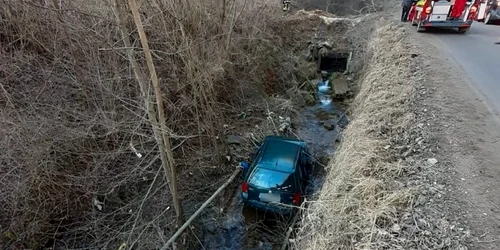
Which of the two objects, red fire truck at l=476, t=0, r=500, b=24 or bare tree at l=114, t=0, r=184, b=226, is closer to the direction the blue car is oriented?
the red fire truck

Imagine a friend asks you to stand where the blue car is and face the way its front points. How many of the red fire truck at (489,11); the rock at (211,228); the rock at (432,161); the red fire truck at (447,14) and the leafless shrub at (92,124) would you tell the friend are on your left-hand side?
2

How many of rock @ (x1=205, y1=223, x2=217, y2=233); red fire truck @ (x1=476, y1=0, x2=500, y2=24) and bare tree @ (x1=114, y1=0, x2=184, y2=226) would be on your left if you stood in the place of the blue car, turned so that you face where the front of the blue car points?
2

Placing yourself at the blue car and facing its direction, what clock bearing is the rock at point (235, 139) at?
The rock is roughly at 11 o'clock from the blue car.

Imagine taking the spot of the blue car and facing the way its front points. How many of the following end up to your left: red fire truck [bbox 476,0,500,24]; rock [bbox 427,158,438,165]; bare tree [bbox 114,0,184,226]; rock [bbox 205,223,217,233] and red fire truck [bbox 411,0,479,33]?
2

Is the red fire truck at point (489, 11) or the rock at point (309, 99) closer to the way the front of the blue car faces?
the rock

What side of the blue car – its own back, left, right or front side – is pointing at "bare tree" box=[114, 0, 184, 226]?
left

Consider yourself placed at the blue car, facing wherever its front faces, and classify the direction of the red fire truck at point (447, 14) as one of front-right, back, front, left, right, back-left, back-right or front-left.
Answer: front-right

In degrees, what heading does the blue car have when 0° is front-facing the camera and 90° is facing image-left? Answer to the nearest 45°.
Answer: approximately 180°

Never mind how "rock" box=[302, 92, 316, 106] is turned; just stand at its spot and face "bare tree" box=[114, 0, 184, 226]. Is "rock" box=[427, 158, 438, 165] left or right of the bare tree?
left

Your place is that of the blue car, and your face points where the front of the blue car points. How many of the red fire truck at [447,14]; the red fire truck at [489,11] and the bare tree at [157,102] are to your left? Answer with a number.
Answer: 1

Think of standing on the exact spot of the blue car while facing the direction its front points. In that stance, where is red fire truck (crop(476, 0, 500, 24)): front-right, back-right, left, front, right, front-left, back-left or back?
front-right

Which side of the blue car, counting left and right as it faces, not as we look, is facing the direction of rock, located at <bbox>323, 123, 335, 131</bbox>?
front

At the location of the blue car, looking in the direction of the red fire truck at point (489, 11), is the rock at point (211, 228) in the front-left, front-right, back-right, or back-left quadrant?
back-left

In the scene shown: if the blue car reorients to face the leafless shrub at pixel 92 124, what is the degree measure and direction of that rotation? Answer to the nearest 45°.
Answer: approximately 90° to its left

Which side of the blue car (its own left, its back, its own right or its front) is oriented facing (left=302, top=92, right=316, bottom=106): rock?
front
